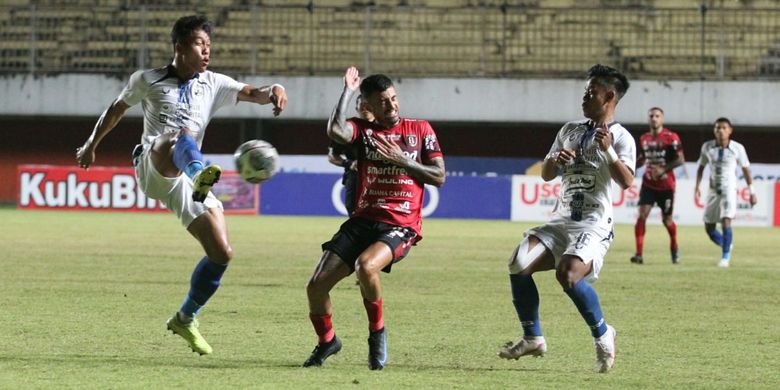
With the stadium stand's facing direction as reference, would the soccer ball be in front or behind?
in front

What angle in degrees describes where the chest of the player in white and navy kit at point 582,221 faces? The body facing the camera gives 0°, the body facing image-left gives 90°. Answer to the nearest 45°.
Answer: approximately 45°

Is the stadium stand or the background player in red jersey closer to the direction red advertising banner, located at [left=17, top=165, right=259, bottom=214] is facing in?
the background player in red jersey

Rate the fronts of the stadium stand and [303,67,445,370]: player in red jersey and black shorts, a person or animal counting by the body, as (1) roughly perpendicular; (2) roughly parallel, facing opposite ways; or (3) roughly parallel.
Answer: roughly parallel

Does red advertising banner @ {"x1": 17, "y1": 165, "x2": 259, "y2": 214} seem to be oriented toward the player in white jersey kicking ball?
yes

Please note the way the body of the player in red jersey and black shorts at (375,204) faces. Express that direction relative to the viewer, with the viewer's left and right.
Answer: facing the viewer

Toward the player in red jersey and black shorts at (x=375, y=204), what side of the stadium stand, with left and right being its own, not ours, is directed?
front

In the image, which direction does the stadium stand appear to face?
toward the camera

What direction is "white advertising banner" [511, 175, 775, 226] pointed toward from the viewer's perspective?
toward the camera

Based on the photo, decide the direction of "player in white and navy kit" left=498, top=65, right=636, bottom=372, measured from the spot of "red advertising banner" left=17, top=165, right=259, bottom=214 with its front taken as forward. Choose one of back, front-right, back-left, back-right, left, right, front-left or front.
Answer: front

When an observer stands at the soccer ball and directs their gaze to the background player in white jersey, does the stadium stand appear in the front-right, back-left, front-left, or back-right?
front-left
